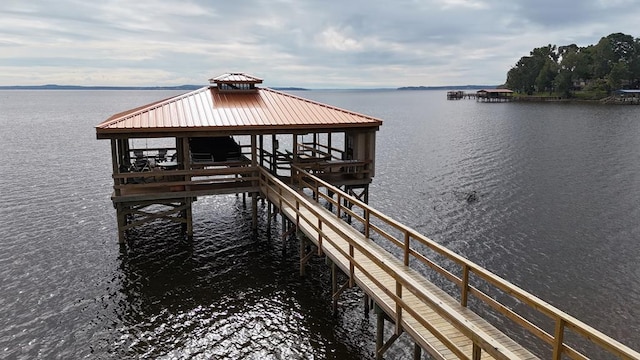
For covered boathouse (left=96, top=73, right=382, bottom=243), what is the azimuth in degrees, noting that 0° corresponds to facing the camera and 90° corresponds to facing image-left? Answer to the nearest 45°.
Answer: approximately 0°
